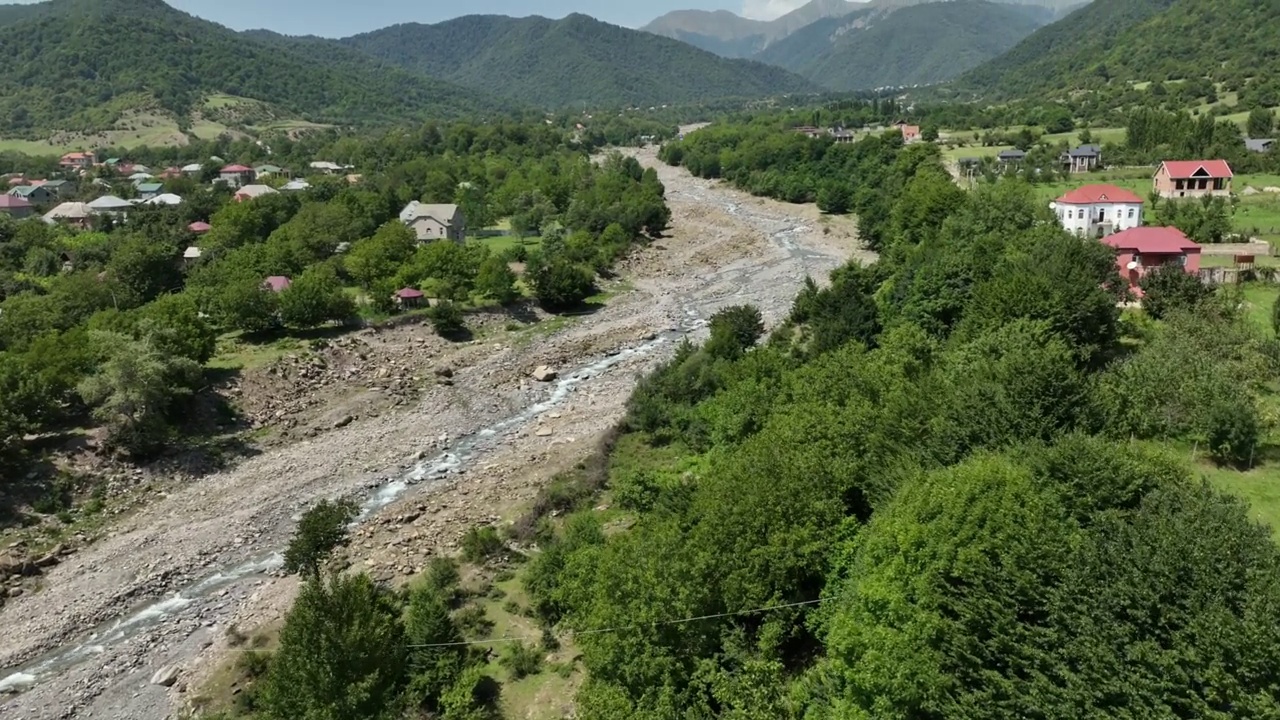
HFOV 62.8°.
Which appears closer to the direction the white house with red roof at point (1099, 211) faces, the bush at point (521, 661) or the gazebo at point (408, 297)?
the bush

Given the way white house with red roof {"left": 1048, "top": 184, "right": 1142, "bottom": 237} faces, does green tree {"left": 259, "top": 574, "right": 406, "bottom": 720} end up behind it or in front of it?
in front

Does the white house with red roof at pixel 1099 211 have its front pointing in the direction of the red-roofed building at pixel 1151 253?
yes

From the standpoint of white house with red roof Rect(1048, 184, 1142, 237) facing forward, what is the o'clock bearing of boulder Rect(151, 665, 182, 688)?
The boulder is roughly at 1 o'clock from the white house with red roof.

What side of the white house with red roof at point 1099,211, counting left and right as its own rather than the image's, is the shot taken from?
front

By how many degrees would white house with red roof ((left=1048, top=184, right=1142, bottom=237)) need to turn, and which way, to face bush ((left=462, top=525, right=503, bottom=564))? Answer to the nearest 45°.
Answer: approximately 45° to its right

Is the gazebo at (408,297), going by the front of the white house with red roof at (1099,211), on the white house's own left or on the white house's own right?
on the white house's own right

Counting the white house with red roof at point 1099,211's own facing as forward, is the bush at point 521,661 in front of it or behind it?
in front

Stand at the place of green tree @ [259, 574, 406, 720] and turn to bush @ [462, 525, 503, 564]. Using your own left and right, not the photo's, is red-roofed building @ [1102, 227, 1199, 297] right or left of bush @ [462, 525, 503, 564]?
right

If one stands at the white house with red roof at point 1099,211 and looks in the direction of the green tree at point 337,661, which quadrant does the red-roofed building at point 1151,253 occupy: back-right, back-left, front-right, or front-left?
front-left

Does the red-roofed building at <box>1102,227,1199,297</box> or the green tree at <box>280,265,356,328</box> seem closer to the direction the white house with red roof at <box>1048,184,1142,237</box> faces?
the red-roofed building

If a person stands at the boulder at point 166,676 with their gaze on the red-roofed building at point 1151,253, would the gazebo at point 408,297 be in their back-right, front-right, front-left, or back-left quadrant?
front-left
